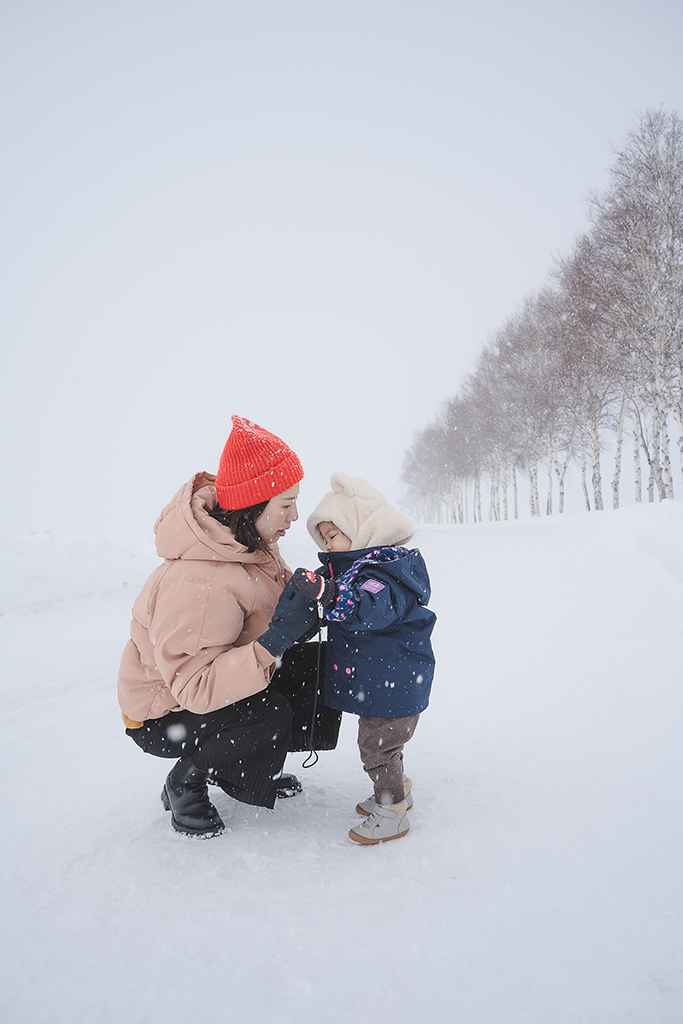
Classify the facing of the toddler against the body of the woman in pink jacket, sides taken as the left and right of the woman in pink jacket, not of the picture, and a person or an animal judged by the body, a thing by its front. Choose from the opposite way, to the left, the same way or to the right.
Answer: the opposite way

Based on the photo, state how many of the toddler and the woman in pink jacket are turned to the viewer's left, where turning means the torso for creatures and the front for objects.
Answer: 1

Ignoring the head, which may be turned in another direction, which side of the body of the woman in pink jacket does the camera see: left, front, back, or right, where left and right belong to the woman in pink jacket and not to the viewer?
right

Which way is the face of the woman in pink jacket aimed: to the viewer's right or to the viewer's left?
to the viewer's right

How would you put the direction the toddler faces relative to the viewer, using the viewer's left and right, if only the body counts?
facing to the left of the viewer

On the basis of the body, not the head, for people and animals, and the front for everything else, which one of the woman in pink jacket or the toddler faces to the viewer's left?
the toddler
